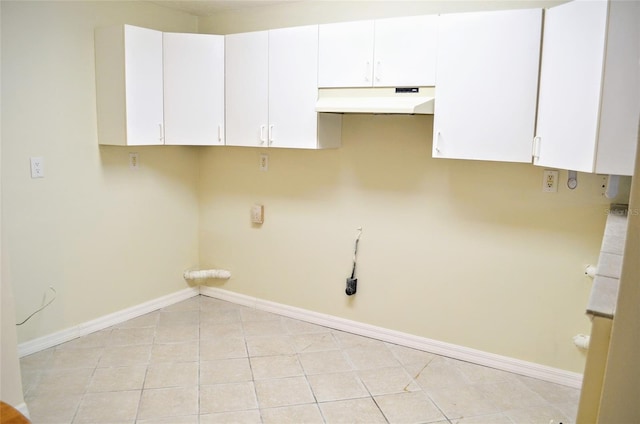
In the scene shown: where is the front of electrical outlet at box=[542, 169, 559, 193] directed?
toward the camera

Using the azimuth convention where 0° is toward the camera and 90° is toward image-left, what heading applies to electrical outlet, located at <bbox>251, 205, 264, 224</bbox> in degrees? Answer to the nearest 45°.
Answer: approximately 45°

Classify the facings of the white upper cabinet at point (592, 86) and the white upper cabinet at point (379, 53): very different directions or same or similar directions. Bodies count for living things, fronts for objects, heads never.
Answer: same or similar directions

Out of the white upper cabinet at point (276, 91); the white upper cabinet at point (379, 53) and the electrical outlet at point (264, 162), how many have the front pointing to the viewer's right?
0

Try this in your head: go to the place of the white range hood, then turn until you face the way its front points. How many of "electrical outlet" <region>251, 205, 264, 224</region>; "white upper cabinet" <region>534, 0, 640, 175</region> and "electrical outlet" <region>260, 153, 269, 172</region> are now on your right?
2

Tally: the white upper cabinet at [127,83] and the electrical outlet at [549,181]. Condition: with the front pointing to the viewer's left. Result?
0

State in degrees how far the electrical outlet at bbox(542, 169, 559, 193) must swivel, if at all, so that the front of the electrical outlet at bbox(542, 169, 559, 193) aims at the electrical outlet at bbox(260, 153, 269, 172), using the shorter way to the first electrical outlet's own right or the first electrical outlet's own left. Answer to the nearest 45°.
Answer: approximately 90° to the first electrical outlet's own right

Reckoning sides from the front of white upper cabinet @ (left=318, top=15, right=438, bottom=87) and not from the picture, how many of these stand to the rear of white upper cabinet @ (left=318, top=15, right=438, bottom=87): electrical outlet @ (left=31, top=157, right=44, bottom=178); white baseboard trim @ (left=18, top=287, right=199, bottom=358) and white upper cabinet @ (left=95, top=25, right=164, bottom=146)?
0

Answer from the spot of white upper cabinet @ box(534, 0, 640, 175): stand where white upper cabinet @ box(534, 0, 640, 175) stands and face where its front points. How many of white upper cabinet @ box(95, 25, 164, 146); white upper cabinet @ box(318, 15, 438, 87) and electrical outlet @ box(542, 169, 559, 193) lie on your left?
0

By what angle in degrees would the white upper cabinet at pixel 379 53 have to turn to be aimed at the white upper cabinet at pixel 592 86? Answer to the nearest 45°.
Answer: approximately 90° to its left

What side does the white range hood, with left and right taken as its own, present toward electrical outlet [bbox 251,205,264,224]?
right

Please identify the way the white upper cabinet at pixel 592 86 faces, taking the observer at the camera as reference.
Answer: facing the viewer and to the left of the viewer

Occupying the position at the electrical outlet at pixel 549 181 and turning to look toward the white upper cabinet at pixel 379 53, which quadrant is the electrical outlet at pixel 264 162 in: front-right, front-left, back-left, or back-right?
front-right

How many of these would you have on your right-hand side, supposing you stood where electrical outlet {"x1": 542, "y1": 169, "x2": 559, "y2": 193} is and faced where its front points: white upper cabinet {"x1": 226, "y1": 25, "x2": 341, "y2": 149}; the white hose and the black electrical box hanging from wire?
3

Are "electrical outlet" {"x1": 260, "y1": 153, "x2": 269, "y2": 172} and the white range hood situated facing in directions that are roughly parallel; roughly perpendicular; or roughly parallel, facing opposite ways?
roughly parallel

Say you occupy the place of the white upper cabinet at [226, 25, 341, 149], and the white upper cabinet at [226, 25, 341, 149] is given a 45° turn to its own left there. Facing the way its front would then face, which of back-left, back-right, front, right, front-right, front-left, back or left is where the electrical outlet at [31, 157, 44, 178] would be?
right

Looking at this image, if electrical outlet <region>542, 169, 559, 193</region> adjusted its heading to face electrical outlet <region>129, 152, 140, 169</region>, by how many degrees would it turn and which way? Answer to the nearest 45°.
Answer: approximately 90° to its right

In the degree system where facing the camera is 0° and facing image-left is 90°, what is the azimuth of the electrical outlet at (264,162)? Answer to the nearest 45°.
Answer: approximately 45°
